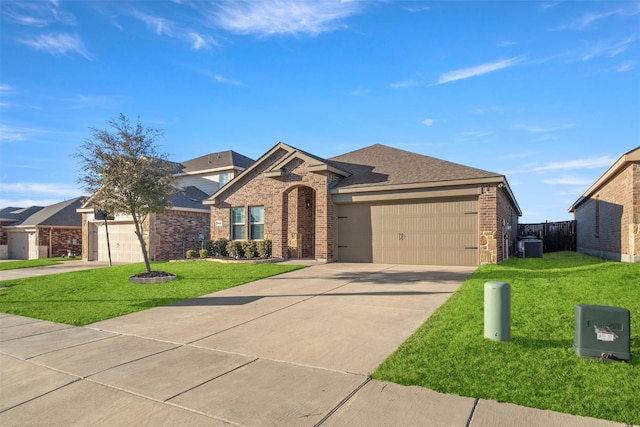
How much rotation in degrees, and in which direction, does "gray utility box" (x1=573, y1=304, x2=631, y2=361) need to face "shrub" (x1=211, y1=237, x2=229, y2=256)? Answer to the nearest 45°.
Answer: approximately 135° to its right

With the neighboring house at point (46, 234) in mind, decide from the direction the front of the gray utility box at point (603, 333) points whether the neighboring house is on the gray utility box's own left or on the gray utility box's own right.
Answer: on the gray utility box's own right

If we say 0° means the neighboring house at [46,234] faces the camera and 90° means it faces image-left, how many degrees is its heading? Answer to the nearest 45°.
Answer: approximately 45°

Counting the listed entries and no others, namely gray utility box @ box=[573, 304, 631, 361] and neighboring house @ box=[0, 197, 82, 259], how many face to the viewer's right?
0

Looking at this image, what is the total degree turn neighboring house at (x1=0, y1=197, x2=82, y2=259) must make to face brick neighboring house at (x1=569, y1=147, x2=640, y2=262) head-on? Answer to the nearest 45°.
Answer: approximately 90° to its left

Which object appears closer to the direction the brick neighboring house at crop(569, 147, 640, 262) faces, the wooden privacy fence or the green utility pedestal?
the green utility pedestal

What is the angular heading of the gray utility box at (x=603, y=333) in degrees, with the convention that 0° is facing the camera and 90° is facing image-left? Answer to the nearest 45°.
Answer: approximately 0°

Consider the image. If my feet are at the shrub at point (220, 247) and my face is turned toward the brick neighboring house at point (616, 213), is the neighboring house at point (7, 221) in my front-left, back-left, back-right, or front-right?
back-left

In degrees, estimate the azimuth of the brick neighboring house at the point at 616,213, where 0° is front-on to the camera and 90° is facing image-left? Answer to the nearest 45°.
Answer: approximately 315°

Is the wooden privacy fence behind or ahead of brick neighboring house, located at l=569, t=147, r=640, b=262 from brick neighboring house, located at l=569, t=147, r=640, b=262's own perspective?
behind
